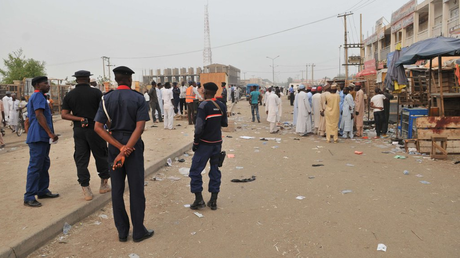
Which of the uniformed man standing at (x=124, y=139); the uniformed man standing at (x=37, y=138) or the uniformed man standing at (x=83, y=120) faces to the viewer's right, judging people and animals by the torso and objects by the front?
the uniformed man standing at (x=37, y=138)

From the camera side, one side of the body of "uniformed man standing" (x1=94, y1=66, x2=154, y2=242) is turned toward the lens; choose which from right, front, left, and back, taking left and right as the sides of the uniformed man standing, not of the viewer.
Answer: back

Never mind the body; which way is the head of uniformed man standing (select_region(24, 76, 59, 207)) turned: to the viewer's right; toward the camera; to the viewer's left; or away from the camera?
to the viewer's right

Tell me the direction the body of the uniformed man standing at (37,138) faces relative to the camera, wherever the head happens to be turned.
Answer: to the viewer's right

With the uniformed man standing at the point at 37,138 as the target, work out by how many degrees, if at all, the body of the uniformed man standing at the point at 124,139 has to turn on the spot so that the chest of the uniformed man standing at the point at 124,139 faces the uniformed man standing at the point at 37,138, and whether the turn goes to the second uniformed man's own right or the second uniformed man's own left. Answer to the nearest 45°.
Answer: approximately 45° to the second uniformed man's own left

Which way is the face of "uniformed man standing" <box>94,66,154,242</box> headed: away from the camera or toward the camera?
away from the camera

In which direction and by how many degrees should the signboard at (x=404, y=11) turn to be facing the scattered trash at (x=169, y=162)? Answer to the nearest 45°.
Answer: approximately 45° to its left

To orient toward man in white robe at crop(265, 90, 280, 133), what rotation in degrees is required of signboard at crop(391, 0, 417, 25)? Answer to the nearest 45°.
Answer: approximately 45° to its left

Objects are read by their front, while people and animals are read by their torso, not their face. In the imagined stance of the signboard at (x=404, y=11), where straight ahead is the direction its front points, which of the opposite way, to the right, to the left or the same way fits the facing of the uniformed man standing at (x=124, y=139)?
to the right
